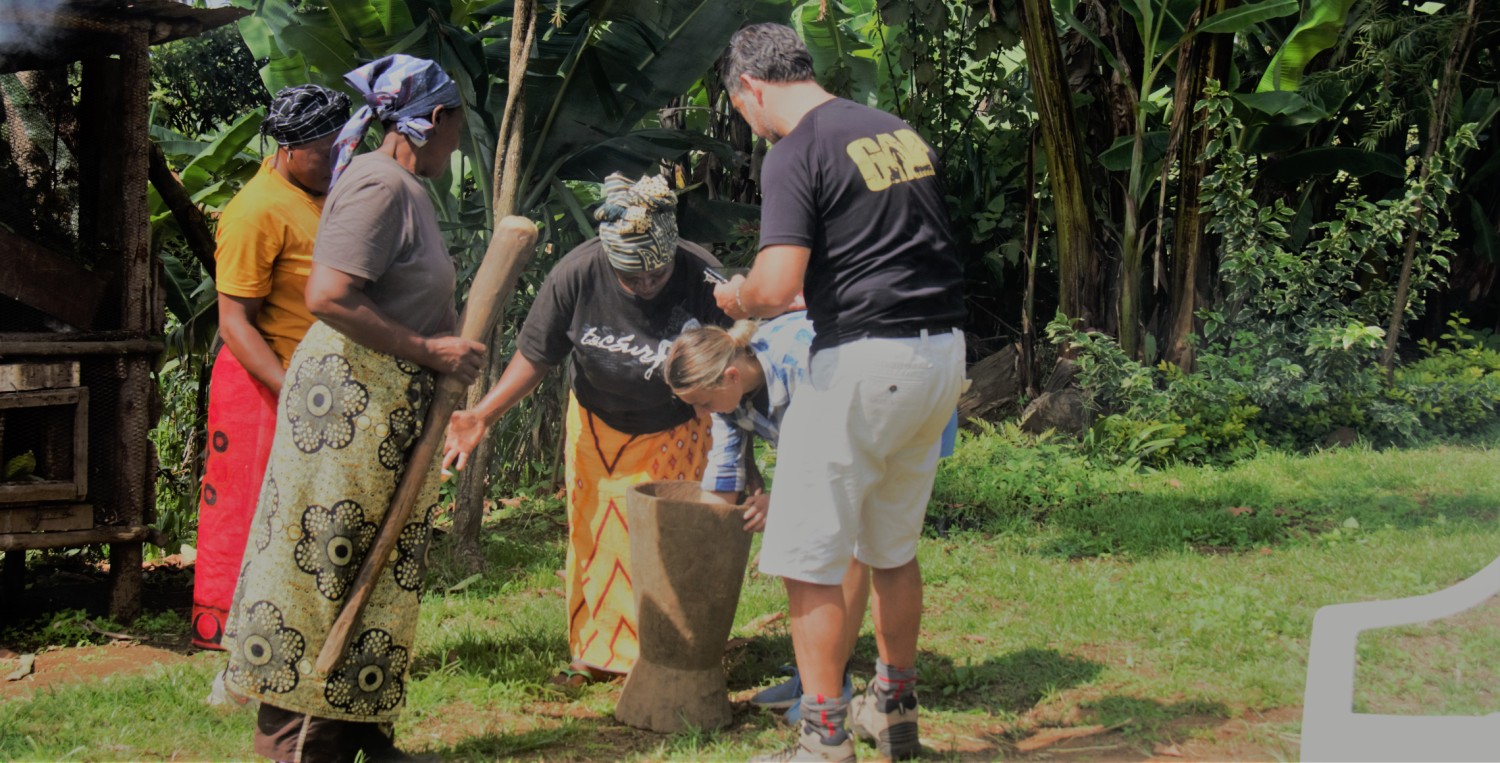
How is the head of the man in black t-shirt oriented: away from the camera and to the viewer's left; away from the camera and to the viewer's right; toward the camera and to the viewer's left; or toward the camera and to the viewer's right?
away from the camera and to the viewer's left

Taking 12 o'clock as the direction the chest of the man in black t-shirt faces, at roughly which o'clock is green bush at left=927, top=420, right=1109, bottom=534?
The green bush is roughly at 2 o'clock from the man in black t-shirt.

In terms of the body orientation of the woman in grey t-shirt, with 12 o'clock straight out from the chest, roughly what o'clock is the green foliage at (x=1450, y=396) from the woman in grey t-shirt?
The green foliage is roughly at 11 o'clock from the woman in grey t-shirt.

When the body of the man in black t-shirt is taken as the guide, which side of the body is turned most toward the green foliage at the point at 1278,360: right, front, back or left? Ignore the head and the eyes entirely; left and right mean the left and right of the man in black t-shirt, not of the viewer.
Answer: right

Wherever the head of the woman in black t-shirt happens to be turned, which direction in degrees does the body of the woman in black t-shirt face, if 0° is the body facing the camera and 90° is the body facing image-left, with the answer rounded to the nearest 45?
approximately 0°

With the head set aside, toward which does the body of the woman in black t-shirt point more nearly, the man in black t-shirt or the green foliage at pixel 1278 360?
the man in black t-shirt

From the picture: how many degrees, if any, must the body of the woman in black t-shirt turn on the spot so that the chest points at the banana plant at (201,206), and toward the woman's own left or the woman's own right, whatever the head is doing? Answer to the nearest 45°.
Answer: approximately 135° to the woman's own right

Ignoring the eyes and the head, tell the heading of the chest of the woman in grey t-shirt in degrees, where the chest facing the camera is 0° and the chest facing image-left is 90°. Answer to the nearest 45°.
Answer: approximately 270°

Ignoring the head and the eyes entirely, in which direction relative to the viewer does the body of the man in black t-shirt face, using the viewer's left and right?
facing away from the viewer and to the left of the viewer

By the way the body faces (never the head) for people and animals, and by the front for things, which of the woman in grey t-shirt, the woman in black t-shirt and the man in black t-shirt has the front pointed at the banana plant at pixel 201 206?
the man in black t-shirt
